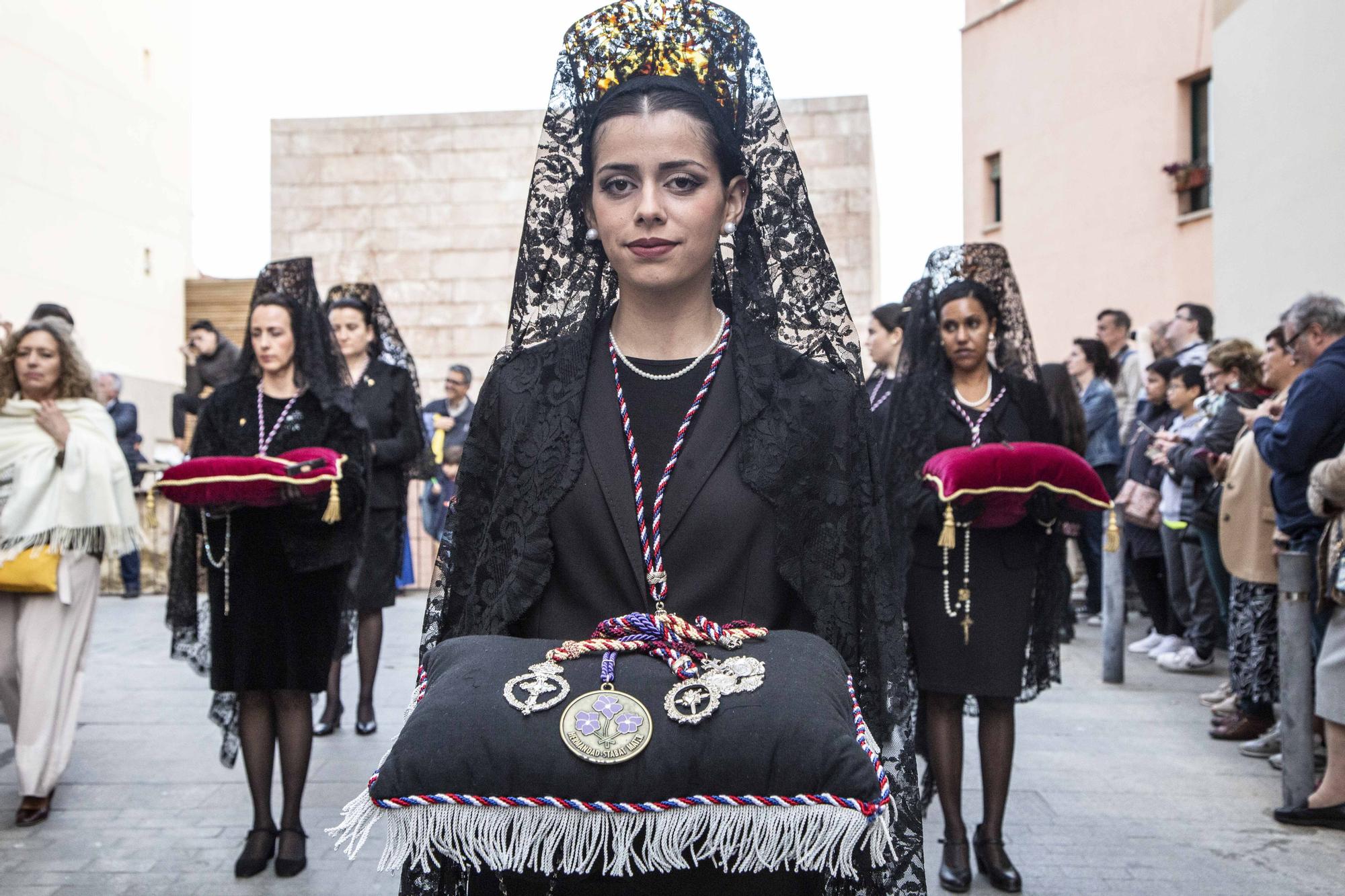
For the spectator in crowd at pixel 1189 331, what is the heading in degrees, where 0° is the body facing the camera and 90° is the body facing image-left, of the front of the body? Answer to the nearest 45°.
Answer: approximately 90°

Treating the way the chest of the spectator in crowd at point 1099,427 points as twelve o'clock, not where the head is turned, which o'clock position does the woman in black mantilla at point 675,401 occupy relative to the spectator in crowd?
The woman in black mantilla is roughly at 9 o'clock from the spectator in crowd.

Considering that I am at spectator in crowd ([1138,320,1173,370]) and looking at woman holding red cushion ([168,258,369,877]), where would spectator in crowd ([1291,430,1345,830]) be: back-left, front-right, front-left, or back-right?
front-left

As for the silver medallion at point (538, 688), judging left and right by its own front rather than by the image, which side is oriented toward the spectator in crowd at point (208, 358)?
back

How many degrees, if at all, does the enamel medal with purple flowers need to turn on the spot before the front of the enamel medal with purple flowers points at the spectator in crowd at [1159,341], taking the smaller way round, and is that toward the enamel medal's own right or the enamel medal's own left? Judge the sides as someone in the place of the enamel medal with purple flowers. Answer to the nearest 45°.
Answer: approximately 135° to the enamel medal's own left

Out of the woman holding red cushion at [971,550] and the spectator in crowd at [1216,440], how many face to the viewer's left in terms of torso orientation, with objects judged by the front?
1

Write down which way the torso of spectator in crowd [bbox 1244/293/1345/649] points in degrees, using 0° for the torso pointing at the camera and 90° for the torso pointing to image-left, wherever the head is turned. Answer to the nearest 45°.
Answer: approximately 90°

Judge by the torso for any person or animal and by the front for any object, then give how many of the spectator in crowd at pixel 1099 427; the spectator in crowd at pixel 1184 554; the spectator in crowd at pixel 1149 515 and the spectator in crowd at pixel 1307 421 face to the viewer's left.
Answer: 4

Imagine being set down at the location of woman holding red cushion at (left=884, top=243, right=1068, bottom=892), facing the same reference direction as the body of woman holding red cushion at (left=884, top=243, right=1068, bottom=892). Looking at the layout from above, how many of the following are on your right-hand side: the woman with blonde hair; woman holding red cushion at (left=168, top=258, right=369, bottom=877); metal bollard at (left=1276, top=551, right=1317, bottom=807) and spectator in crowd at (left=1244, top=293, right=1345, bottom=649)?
2

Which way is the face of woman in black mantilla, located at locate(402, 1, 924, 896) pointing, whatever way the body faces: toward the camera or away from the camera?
toward the camera

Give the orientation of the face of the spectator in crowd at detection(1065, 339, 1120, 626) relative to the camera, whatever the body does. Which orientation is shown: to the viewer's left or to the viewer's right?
to the viewer's left

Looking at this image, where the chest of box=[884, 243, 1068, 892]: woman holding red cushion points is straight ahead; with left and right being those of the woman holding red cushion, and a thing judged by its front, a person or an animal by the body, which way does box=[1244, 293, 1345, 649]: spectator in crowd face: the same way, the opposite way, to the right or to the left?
to the right

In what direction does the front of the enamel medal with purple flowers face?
toward the camera

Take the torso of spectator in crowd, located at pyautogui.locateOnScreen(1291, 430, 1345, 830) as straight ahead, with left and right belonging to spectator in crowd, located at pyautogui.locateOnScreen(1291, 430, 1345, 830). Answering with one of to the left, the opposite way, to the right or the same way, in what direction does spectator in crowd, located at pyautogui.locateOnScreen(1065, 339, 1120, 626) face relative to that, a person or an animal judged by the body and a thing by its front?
the same way

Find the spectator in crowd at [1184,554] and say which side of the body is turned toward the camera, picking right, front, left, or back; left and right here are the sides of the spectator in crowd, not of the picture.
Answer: left

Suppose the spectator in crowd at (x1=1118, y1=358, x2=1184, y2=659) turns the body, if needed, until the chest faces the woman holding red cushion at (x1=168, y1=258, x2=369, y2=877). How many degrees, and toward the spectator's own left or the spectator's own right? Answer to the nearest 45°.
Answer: approximately 45° to the spectator's own left

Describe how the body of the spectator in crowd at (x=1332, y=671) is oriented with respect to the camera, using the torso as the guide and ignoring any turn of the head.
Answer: to the viewer's left

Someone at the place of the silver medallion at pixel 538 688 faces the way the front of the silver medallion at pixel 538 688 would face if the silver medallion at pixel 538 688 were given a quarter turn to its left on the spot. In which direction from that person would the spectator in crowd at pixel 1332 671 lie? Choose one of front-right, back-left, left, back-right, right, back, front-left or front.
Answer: front-left

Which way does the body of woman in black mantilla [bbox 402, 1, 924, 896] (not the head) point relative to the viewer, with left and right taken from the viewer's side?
facing the viewer

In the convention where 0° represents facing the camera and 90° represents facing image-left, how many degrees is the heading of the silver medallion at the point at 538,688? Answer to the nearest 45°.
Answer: approximately 0°
